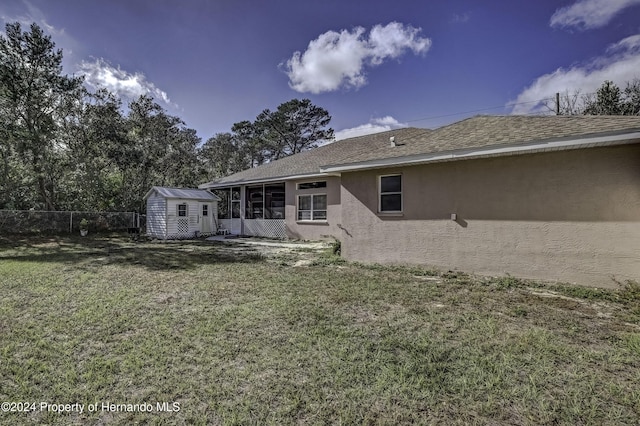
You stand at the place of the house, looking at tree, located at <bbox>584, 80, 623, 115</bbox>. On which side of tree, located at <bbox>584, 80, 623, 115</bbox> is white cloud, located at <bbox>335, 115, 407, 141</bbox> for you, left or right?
left

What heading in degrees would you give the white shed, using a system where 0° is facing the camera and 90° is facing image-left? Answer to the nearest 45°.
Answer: approximately 315°

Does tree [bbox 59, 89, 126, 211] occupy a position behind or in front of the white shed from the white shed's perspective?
behind
